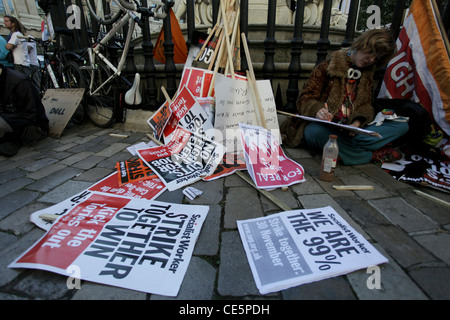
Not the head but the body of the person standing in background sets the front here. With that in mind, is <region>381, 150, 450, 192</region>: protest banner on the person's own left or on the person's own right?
on the person's own left

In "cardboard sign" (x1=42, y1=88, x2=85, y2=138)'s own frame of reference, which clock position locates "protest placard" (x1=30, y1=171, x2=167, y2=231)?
The protest placard is roughly at 12 o'clock from the cardboard sign.

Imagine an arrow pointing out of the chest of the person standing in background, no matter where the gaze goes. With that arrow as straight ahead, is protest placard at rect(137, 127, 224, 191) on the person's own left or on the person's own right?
on the person's own left

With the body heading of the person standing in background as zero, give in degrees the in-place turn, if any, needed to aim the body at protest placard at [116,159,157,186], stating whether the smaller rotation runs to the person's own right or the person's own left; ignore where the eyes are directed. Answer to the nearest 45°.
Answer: approximately 90° to the person's own left

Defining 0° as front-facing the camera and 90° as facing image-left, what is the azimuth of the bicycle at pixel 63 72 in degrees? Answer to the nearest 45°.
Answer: approximately 45°

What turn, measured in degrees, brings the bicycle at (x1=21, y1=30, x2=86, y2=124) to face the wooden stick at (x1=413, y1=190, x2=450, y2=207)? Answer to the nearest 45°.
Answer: approximately 90° to its left
